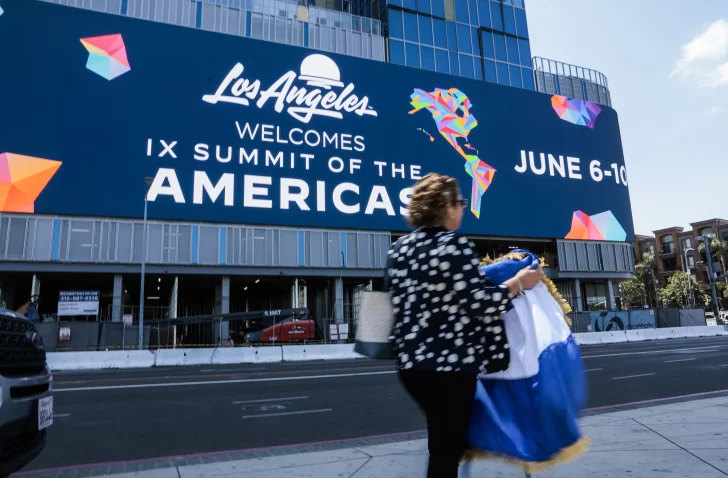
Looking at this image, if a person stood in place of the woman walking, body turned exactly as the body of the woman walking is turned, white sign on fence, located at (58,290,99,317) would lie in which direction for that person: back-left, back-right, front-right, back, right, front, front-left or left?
left

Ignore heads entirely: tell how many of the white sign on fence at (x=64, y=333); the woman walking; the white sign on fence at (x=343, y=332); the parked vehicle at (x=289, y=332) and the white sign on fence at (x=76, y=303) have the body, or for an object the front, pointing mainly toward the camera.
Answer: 3

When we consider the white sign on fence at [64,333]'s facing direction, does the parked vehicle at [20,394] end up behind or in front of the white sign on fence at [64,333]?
in front

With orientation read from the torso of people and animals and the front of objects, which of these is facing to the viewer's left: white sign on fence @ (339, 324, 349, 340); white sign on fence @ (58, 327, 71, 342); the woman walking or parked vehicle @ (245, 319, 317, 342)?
the parked vehicle

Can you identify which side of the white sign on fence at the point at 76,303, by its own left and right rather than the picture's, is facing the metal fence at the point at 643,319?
left

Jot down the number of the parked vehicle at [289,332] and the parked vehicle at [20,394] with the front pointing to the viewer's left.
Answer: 1

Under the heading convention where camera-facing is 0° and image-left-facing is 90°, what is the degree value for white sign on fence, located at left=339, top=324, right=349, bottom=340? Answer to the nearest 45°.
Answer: approximately 0°

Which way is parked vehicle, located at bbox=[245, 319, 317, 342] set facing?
to the viewer's left

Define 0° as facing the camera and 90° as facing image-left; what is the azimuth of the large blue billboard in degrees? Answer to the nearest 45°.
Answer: approximately 315°

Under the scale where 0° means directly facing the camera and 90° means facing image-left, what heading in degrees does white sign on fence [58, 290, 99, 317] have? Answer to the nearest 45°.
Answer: approximately 0°
